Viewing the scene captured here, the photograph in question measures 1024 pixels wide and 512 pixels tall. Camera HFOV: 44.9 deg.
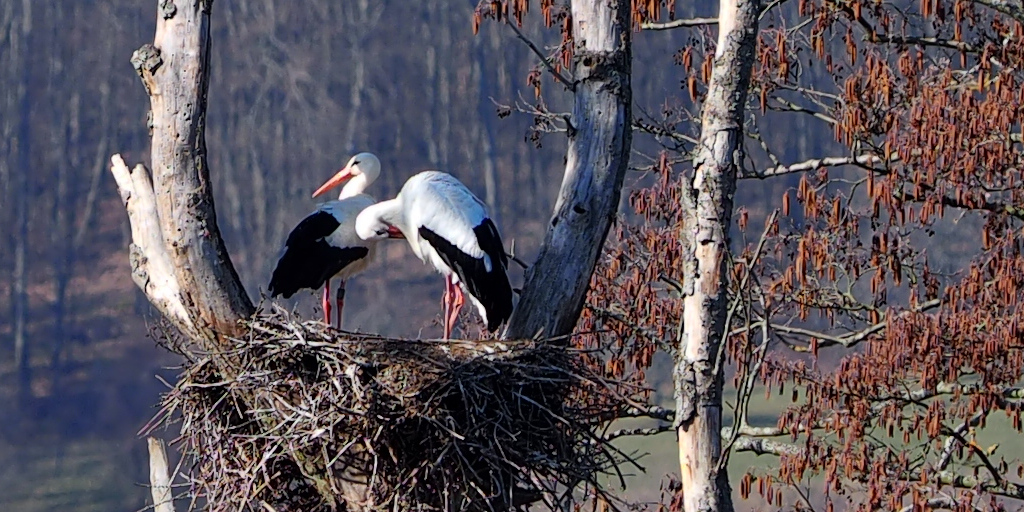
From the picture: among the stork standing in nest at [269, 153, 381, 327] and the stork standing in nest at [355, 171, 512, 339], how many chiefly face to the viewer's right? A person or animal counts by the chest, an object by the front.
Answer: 1

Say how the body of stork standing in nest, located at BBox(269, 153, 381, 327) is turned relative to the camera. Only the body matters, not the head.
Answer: to the viewer's right

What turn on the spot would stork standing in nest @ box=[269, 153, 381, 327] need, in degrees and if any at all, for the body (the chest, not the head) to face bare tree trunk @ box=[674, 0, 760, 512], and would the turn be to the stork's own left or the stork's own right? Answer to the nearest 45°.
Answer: approximately 45° to the stork's own right

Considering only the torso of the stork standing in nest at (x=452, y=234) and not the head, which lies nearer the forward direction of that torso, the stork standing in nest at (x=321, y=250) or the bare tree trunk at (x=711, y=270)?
the stork standing in nest

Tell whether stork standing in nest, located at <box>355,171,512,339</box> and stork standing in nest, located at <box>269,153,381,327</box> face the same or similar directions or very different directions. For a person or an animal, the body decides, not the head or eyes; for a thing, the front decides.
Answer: very different directions

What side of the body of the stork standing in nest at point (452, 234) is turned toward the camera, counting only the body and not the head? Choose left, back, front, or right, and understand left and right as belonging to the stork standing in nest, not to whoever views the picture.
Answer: left

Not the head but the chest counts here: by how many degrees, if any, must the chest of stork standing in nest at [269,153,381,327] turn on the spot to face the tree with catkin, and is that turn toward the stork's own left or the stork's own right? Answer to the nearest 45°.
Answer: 0° — it already faces it
